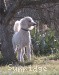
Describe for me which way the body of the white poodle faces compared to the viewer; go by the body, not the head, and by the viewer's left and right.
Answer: facing the viewer and to the right of the viewer

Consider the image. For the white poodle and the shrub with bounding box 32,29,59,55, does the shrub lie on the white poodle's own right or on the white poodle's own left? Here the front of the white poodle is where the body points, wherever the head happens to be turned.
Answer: on the white poodle's own left
